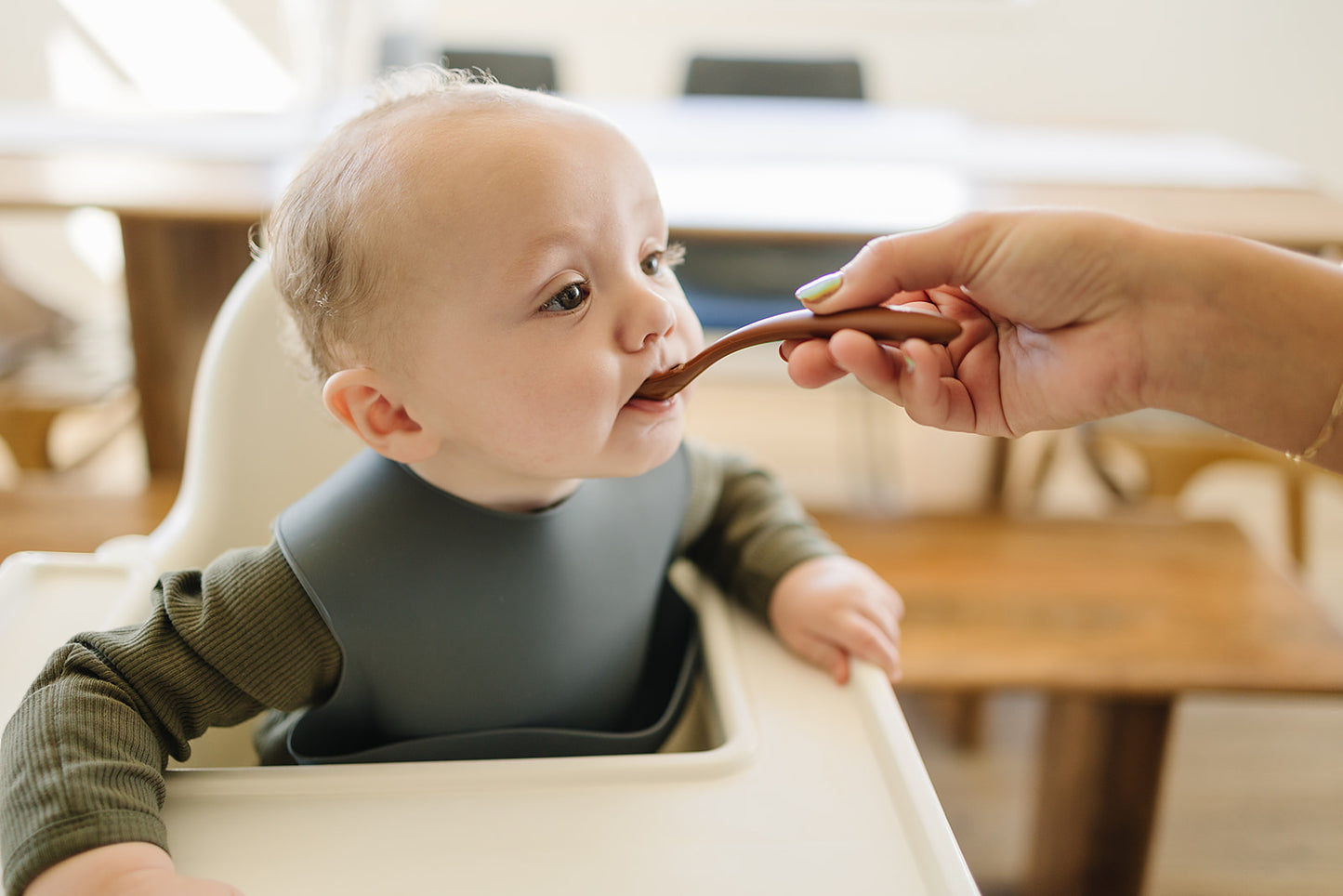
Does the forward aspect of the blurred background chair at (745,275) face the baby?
yes

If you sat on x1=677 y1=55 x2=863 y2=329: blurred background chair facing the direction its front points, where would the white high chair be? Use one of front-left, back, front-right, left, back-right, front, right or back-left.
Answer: front

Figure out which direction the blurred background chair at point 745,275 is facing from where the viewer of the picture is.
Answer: facing the viewer

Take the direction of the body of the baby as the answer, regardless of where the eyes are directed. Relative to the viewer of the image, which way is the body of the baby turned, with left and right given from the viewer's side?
facing the viewer and to the right of the viewer

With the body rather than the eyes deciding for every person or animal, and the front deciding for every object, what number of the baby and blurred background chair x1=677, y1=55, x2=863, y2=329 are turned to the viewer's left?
0
